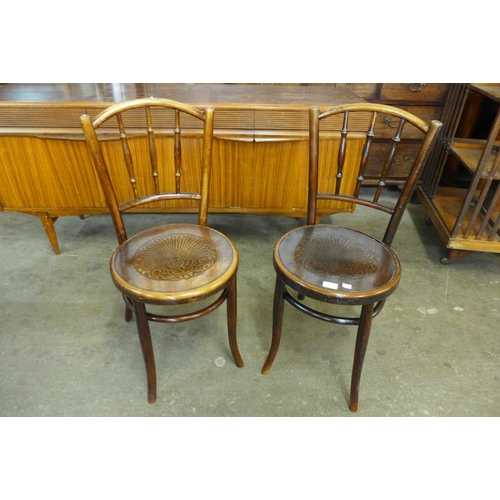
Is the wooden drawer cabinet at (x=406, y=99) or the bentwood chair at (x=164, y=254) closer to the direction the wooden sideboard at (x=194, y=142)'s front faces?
the bentwood chair

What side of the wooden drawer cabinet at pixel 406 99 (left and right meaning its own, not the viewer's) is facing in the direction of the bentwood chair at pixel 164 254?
front

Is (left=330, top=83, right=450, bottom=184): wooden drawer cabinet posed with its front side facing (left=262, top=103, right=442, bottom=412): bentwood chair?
yes

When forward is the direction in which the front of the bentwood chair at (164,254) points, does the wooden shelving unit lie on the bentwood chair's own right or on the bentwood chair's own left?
on the bentwood chair's own left

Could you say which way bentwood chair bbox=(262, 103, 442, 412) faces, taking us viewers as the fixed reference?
facing the viewer and to the left of the viewer

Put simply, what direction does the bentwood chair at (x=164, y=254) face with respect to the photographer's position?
facing the viewer and to the right of the viewer

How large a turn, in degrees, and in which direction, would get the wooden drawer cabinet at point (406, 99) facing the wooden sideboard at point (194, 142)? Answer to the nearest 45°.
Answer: approximately 45° to its right

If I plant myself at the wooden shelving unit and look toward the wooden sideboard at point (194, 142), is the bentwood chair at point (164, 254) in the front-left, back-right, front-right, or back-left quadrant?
front-left

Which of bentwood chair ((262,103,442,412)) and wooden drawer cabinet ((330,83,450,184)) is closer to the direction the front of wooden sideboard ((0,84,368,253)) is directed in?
the bentwood chair

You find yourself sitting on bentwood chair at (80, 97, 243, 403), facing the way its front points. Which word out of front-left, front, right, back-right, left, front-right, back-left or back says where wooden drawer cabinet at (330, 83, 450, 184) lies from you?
left

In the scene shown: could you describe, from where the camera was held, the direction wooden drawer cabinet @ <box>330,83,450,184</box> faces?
facing the viewer

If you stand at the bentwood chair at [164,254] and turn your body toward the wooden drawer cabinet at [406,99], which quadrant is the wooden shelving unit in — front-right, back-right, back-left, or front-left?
front-right

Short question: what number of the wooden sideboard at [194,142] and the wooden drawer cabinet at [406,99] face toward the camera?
2

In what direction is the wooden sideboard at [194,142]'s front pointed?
toward the camera

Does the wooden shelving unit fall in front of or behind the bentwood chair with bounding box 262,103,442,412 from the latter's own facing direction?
behind

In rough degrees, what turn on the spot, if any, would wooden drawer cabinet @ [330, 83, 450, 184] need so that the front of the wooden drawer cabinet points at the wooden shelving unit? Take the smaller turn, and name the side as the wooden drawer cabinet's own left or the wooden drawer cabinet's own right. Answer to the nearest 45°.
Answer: approximately 45° to the wooden drawer cabinet's own left

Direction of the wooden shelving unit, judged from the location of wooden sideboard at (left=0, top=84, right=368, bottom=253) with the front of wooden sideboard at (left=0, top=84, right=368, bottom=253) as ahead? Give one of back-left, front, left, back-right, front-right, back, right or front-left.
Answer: left

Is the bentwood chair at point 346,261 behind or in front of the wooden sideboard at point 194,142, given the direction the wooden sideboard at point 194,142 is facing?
in front

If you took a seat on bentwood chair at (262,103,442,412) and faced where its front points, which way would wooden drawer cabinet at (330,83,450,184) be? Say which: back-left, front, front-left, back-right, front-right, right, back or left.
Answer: back-right
